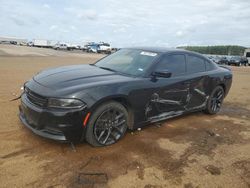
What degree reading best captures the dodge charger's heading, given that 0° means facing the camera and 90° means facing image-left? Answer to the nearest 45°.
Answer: approximately 45°

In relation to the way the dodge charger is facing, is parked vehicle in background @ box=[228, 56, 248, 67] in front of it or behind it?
behind
